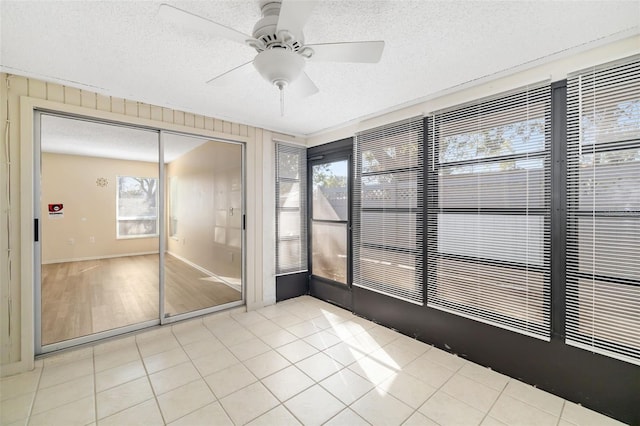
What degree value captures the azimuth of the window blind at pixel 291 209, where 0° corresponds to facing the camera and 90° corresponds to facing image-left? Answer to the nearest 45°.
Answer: approximately 315°

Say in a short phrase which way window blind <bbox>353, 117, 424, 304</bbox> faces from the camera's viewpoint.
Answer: facing the viewer and to the left of the viewer

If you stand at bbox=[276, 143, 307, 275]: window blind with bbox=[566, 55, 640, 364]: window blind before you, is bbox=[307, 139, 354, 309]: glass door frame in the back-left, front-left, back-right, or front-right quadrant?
front-left

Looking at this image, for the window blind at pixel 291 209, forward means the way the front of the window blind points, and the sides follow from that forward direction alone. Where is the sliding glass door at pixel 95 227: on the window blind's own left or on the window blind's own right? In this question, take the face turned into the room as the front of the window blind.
on the window blind's own right

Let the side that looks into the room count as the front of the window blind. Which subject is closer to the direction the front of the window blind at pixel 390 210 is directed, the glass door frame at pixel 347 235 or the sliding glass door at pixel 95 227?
the sliding glass door

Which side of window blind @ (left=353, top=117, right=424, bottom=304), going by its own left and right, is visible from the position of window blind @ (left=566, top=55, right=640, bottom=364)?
left

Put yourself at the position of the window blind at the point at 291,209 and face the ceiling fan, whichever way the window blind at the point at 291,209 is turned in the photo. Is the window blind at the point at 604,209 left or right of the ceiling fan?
left
